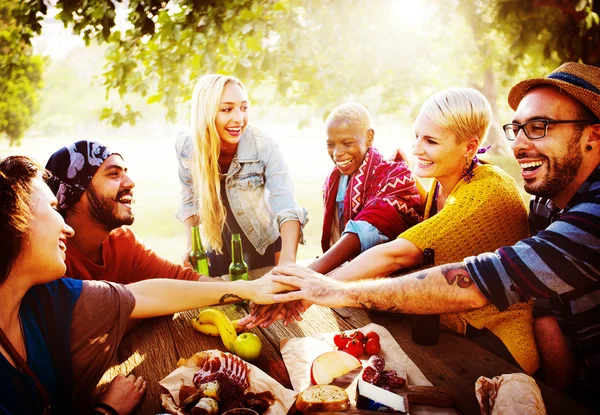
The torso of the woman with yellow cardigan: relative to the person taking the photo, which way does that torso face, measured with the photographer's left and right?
facing to the left of the viewer

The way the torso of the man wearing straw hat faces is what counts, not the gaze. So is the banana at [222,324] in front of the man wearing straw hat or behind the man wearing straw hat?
in front

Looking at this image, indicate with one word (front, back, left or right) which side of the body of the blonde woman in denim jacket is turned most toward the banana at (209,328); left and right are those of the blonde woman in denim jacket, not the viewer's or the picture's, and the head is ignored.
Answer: front

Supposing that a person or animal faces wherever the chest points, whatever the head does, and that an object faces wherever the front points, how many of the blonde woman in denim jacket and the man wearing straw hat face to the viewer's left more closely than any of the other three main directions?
1

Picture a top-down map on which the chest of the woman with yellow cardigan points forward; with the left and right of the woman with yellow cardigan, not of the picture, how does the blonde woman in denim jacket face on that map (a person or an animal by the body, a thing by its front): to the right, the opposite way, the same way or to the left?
to the left

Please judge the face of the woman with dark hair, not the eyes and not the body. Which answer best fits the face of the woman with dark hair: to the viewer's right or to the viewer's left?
to the viewer's right

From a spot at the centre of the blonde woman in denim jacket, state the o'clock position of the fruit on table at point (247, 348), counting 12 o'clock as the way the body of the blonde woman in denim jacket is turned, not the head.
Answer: The fruit on table is roughly at 12 o'clock from the blonde woman in denim jacket.

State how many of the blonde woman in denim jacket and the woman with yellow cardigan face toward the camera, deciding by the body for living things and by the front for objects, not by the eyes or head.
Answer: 1

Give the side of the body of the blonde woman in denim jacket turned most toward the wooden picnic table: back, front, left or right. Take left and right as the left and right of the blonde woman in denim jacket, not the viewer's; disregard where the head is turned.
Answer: front

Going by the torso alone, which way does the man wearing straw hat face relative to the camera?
to the viewer's left

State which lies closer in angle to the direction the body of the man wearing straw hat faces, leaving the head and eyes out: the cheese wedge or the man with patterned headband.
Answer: the man with patterned headband

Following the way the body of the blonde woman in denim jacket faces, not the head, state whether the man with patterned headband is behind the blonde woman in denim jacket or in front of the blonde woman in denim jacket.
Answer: in front

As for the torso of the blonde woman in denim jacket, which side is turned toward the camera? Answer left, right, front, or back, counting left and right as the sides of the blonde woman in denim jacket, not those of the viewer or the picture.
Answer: front
